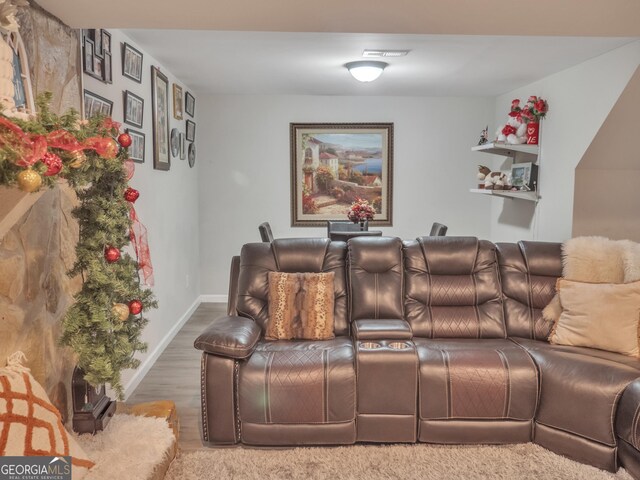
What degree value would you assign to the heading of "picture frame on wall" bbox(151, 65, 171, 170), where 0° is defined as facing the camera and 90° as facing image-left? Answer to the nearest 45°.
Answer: approximately 270°

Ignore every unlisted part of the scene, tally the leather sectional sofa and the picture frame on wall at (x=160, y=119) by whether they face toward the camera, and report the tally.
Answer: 1

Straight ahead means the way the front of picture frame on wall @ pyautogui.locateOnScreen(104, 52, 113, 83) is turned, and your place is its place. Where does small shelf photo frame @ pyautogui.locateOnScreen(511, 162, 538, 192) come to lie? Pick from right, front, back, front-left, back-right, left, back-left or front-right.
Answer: front-left

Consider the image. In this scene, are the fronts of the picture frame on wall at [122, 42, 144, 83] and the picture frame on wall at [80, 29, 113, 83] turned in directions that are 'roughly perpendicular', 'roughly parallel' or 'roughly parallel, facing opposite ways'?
roughly parallel

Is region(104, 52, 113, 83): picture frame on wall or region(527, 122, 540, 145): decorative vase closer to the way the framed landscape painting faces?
the picture frame on wall

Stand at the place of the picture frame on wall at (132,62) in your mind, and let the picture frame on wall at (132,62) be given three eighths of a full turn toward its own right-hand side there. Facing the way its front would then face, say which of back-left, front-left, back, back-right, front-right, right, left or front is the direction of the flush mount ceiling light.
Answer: back

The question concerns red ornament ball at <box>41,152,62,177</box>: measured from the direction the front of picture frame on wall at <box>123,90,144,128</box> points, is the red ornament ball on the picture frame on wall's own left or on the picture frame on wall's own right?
on the picture frame on wall's own right

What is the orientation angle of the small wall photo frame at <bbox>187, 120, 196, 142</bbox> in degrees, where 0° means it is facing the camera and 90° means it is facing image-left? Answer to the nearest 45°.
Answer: approximately 315°

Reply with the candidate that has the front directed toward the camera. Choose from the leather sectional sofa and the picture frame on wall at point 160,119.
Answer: the leather sectional sofa

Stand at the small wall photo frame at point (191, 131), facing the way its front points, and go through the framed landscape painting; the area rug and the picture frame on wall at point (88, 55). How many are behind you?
0

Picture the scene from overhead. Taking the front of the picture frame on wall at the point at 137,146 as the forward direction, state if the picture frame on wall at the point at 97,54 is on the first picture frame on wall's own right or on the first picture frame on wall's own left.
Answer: on the first picture frame on wall's own right

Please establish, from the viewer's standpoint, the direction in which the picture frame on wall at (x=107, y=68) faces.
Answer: facing the viewer and to the right of the viewer

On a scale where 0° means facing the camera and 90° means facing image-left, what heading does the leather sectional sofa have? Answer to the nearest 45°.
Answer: approximately 0°

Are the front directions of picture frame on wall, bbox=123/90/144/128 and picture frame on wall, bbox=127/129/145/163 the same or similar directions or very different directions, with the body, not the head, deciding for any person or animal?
same or similar directions

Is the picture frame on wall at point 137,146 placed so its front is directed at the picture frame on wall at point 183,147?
no

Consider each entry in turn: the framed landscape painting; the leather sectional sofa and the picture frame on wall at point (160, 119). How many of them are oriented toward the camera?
2

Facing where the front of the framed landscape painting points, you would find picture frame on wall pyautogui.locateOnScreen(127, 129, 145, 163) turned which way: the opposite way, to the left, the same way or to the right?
to the left

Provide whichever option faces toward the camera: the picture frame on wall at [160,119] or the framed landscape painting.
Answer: the framed landscape painting
